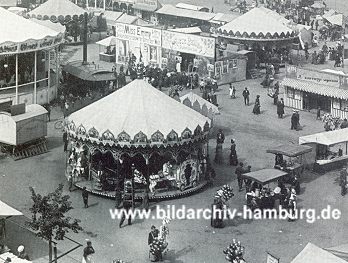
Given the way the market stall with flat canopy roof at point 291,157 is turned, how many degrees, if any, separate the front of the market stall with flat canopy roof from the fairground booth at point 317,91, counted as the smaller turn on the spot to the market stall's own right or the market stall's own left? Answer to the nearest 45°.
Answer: approximately 135° to the market stall's own right

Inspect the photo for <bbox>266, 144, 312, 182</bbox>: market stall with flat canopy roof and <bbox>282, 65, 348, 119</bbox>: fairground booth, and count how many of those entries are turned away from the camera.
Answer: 0

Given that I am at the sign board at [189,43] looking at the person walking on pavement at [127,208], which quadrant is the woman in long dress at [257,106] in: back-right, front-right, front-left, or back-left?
front-left

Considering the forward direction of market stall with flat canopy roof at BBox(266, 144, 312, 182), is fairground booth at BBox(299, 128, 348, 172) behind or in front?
behind

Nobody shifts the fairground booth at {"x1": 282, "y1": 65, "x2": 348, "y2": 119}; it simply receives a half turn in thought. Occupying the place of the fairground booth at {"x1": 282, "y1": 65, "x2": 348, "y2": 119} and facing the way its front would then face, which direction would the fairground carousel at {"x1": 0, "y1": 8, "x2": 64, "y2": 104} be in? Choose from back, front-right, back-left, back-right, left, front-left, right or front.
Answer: back-left

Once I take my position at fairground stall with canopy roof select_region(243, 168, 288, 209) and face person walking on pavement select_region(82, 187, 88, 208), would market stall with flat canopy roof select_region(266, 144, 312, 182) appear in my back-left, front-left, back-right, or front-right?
back-right

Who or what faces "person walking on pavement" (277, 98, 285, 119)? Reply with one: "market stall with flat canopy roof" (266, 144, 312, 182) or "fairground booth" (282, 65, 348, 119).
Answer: the fairground booth

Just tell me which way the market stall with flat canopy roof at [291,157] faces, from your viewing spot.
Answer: facing the viewer and to the left of the viewer

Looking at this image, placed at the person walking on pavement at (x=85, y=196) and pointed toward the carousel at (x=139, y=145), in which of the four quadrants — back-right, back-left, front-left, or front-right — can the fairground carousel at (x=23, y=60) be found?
front-left

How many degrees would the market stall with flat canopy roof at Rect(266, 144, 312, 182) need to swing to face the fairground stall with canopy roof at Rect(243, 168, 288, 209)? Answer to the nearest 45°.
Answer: approximately 45° to its right

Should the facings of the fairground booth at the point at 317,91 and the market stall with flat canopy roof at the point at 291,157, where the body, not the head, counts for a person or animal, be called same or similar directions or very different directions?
same or similar directions

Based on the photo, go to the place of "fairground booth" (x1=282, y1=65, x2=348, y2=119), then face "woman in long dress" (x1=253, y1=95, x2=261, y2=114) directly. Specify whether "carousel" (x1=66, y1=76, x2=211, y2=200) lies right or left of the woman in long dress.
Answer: left

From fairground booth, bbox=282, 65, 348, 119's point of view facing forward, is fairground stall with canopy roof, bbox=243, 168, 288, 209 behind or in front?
in front

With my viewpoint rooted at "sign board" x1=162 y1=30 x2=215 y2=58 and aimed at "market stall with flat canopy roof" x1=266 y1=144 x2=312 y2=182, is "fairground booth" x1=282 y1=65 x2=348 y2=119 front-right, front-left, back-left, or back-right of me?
front-left

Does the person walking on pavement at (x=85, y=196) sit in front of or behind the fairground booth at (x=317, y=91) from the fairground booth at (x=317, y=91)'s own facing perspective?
in front

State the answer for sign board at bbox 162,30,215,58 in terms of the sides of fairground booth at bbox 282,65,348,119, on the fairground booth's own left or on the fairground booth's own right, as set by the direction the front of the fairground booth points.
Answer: on the fairground booth's own right

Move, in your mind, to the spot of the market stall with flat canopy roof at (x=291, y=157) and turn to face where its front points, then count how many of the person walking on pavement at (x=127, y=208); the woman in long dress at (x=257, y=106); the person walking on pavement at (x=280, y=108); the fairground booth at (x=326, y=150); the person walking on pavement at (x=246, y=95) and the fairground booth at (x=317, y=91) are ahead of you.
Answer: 1
